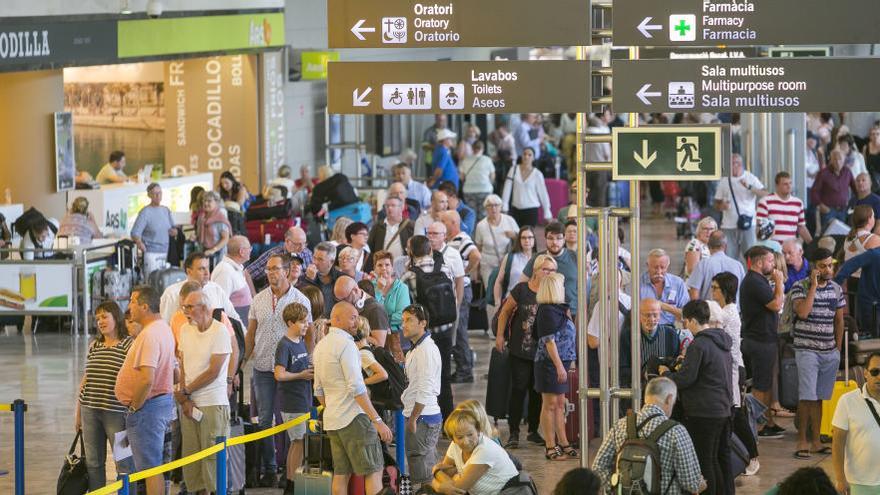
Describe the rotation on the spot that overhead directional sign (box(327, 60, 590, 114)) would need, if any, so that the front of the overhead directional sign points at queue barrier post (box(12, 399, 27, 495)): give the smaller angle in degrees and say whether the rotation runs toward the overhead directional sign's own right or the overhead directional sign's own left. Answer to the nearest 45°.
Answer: approximately 90° to the overhead directional sign's own right

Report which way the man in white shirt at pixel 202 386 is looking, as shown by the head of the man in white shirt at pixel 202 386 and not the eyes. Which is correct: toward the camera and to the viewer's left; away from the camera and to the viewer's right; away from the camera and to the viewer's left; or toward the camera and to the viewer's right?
toward the camera and to the viewer's left

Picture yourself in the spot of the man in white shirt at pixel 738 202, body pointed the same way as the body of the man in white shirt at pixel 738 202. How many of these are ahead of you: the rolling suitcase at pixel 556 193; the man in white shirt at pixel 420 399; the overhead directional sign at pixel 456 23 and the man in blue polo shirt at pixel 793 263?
3

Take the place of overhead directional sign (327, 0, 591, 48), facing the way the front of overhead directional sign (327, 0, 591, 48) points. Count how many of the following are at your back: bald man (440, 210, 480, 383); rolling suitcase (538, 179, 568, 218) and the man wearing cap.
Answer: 3

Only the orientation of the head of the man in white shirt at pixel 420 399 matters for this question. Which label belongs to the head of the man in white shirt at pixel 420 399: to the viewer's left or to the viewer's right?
to the viewer's left

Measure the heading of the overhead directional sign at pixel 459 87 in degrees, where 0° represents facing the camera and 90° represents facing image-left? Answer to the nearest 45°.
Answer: approximately 0°

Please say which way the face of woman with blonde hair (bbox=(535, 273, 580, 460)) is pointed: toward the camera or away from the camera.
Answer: away from the camera

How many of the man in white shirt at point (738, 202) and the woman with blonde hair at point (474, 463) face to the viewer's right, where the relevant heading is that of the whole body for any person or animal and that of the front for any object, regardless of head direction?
0

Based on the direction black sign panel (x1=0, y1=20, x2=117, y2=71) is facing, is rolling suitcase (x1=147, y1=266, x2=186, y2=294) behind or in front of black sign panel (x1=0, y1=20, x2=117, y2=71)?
in front
